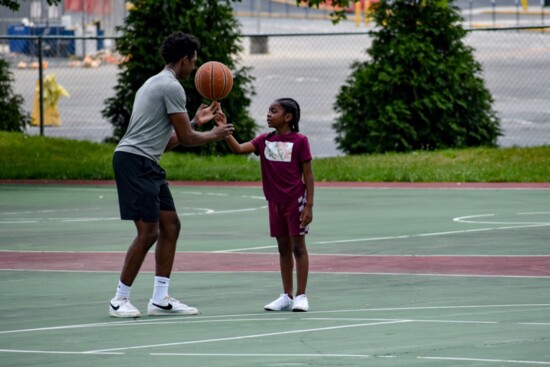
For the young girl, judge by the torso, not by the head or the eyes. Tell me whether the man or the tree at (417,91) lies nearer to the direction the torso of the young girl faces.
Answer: the man

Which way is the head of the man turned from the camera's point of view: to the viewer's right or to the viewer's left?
to the viewer's right

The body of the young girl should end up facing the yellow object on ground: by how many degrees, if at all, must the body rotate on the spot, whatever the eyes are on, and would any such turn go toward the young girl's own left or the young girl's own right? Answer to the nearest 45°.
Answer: approximately 135° to the young girl's own right

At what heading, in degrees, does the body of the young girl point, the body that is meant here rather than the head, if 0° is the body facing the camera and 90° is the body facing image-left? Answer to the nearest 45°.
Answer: approximately 45°

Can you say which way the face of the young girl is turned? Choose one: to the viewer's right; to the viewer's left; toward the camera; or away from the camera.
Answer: to the viewer's left

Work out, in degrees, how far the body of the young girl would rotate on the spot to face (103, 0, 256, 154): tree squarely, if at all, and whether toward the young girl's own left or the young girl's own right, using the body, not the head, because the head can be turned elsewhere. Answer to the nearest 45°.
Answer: approximately 135° to the young girl's own right

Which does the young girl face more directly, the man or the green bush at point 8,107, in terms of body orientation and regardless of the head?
the man

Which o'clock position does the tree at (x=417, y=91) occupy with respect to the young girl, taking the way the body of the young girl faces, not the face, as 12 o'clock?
The tree is roughly at 5 o'clock from the young girl.

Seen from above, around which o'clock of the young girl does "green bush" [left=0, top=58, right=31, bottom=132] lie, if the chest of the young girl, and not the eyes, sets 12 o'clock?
The green bush is roughly at 4 o'clock from the young girl.

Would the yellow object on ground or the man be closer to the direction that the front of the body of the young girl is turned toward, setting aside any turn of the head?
the man

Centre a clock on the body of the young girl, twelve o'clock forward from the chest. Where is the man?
The man is roughly at 1 o'clock from the young girl.
